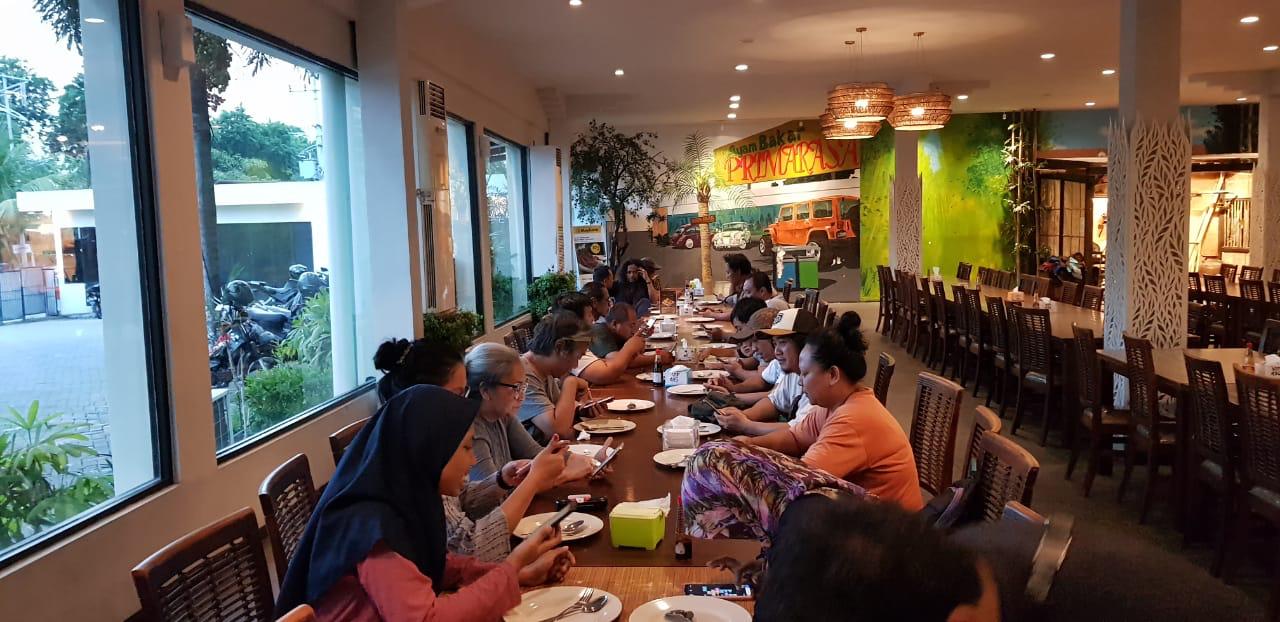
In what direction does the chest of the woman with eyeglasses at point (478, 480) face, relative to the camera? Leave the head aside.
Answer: to the viewer's right

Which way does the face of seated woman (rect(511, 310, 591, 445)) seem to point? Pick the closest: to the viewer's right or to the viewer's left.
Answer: to the viewer's right

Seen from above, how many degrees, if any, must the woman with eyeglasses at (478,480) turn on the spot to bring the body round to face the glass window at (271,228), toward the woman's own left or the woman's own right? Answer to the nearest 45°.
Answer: approximately 135° to the woman's own left

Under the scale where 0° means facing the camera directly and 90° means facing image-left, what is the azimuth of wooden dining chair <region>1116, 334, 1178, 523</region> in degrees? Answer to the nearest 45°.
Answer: approximately 225°

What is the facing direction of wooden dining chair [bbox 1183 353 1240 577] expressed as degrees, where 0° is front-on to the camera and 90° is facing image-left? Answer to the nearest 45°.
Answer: approximately 225°

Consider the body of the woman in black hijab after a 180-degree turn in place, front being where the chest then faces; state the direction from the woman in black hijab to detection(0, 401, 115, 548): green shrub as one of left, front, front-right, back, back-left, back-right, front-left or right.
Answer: front-right

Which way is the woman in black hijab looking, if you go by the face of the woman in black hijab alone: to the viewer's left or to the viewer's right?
to the viewer's right

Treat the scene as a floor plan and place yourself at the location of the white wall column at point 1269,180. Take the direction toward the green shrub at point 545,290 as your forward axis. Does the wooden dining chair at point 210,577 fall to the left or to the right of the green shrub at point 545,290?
left

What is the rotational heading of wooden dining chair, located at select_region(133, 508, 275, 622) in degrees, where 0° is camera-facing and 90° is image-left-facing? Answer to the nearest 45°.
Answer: approximately 315°

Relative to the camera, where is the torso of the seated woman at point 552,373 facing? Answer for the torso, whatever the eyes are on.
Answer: to the viewer's right

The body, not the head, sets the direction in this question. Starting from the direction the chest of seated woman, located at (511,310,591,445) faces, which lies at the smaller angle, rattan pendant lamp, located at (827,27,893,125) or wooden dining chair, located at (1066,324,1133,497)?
the wooden dining chair

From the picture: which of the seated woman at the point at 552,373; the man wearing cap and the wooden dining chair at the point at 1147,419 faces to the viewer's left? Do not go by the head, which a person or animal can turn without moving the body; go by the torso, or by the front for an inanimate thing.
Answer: the man wearing cap

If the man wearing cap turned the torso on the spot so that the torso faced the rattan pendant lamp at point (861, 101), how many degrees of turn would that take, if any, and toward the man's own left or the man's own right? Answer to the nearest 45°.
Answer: approximately 90° to the man's own right

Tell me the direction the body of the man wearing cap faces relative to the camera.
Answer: to the viewer's left

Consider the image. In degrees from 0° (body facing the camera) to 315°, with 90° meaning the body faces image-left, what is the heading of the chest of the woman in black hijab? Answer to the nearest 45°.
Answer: approximately 270°
